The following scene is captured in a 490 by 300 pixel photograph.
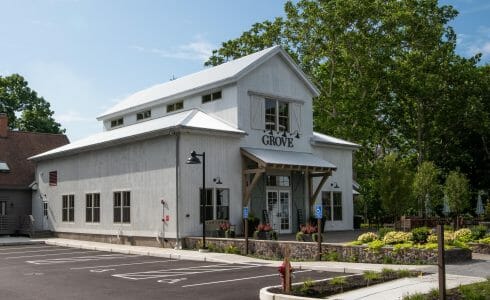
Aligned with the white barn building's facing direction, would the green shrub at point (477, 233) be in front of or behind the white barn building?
in front

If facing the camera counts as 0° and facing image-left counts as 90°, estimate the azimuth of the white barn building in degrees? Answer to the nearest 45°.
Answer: approximately 315°

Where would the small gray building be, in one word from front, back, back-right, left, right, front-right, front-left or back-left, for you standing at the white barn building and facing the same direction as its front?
back

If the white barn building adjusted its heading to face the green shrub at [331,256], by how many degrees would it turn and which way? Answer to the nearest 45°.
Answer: approximately 45° to its right

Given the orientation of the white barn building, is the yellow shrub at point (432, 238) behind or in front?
in front

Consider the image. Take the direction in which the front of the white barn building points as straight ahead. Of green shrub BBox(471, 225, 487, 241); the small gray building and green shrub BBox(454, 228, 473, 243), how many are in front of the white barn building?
2

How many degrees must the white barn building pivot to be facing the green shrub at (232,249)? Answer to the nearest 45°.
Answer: approximately 45° to its right
